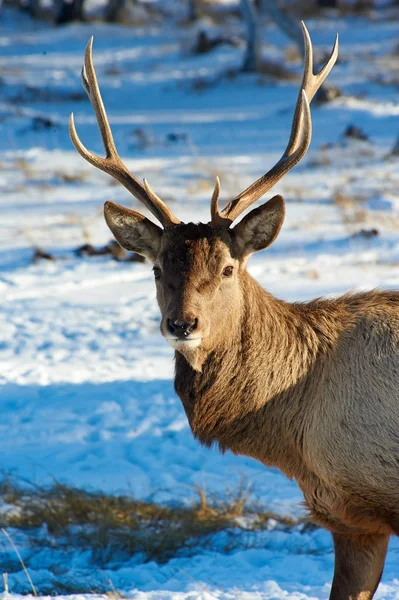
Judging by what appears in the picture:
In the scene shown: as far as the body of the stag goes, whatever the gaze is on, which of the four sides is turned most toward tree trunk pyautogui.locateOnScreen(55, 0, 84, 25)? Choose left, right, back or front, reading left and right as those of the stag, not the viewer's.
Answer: right

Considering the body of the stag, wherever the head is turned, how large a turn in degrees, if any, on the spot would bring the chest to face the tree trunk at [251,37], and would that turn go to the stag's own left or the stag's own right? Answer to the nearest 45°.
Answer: approximately 90° to the stag's own right

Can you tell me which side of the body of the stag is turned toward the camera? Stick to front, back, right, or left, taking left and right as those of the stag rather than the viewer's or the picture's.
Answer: left

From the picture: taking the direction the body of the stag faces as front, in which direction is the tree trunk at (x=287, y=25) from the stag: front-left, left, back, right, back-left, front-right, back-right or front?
right

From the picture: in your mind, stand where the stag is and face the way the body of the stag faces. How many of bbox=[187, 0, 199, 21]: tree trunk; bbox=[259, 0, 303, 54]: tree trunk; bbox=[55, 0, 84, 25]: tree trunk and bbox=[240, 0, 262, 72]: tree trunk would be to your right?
4

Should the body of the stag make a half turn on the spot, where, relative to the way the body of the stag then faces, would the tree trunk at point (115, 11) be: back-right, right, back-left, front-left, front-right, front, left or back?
left

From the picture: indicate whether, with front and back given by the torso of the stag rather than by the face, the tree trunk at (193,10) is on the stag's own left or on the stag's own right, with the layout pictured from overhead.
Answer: on the stag's own right
